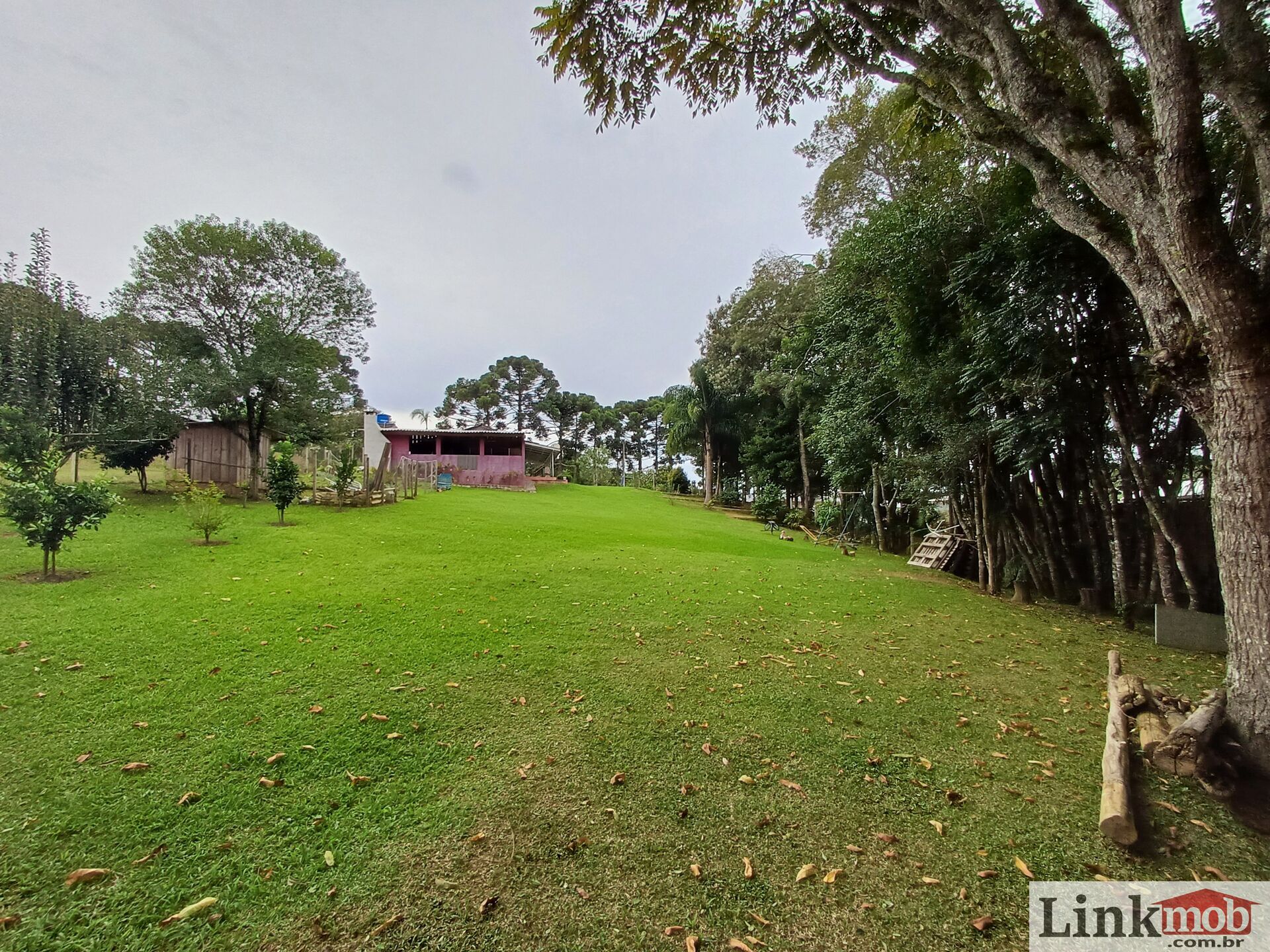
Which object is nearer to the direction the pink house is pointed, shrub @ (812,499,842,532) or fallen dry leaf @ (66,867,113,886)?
the fallen dry leaf

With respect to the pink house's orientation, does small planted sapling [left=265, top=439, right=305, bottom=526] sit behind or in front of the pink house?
in front

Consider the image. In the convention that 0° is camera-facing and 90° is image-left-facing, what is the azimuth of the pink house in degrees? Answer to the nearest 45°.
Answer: approximately 0°

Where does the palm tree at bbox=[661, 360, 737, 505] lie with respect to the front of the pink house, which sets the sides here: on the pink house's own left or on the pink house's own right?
on the pink house's own left

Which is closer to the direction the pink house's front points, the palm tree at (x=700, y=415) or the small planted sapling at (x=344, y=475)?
the small planted sapling

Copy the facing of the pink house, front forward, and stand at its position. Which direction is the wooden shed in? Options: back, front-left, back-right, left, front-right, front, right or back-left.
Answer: front-right

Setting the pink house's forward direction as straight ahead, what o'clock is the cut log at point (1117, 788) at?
The cut log is roughly at 12 o'clock from the pink house.

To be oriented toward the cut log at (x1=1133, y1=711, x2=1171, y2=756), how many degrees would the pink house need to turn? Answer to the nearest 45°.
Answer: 0° — it already faces it

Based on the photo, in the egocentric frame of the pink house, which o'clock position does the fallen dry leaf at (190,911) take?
The fallen dry leaf is roughly at 12 o'clock from the pink house.

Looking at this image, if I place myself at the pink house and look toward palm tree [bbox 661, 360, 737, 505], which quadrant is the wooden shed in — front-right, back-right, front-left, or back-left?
back-right

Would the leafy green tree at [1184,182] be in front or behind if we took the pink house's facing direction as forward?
in front
